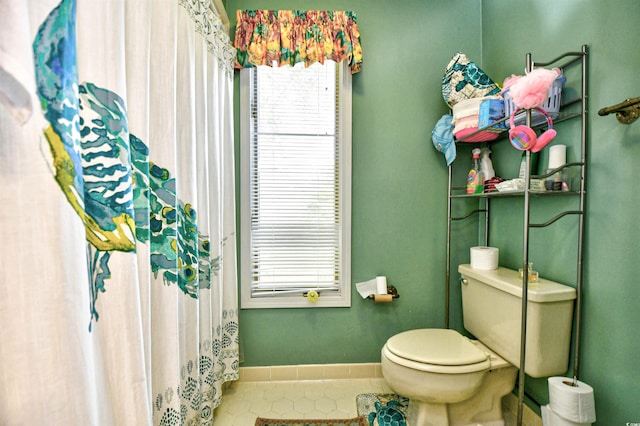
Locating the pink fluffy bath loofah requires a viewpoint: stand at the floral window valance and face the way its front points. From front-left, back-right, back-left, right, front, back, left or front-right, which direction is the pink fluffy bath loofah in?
front-left

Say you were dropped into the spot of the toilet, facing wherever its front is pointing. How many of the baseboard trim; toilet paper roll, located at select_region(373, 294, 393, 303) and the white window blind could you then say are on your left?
0

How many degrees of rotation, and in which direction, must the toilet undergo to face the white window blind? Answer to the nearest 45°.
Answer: approximately 45° to its right

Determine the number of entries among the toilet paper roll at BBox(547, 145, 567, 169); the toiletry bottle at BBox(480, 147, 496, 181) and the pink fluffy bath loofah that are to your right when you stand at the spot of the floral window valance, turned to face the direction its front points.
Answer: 0

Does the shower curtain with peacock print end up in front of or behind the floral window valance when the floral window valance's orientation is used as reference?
in front

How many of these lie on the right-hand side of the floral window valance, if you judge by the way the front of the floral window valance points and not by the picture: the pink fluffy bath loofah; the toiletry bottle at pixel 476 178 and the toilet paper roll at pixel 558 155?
0

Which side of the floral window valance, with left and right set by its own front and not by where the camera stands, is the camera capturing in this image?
front

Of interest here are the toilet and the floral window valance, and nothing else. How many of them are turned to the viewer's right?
0

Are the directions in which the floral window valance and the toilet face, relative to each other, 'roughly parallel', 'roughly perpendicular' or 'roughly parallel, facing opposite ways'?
roughly perpendicular

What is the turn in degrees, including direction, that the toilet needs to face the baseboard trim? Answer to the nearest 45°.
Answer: approximately 45° to its right

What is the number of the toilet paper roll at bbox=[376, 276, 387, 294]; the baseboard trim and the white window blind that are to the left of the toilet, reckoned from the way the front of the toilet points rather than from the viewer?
0

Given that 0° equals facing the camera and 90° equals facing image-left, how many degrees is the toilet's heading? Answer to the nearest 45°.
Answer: approximately 45°
